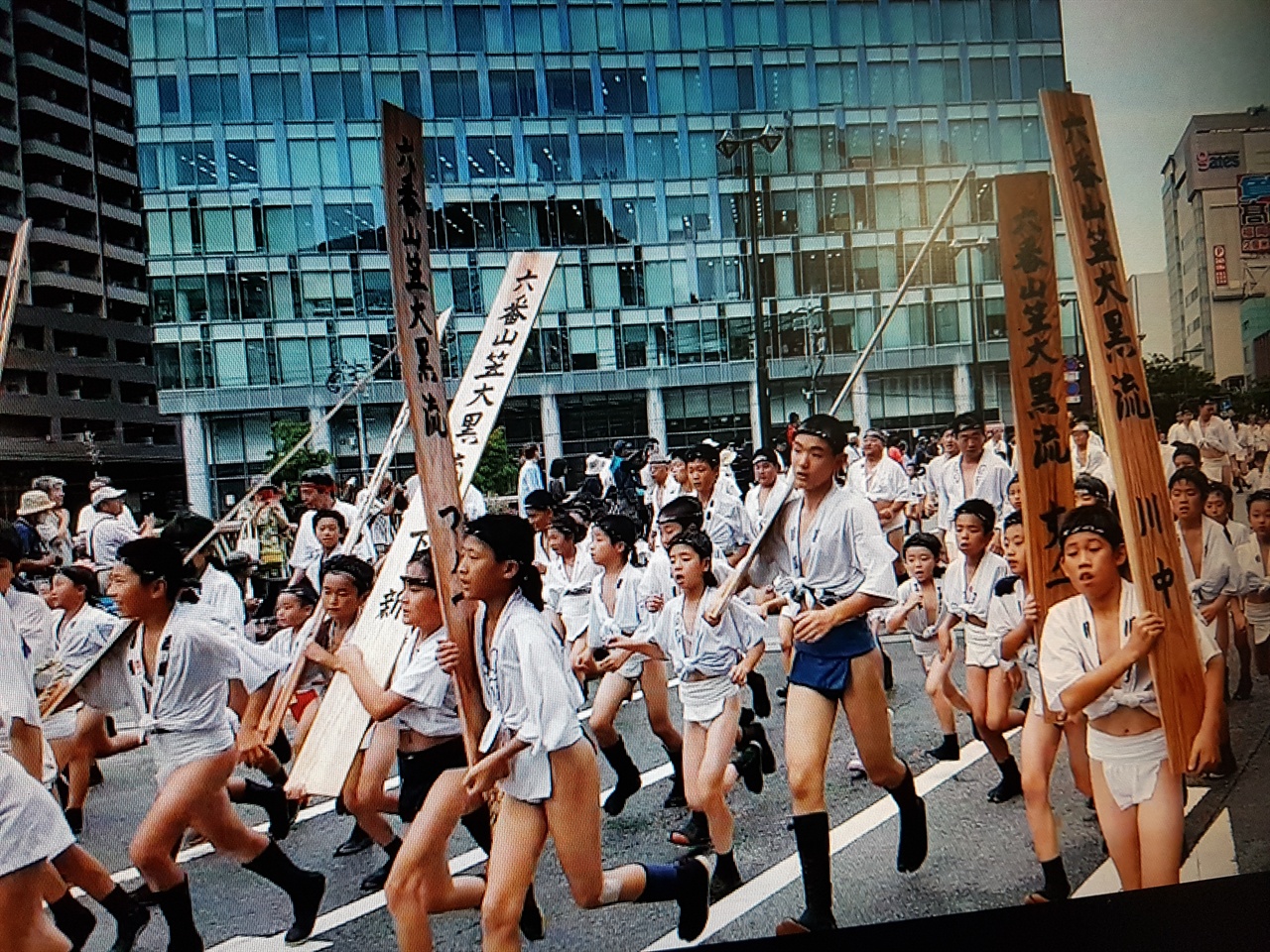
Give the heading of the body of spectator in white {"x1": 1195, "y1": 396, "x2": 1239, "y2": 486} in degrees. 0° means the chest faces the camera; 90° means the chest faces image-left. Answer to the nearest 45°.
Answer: approximately 45°

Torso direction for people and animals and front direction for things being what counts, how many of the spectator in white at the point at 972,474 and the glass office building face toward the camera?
2

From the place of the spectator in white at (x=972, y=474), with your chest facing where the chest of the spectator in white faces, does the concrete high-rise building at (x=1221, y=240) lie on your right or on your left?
on your left

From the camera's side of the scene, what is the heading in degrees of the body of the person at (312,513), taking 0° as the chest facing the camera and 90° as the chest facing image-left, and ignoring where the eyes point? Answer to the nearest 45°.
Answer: approximately 45°
